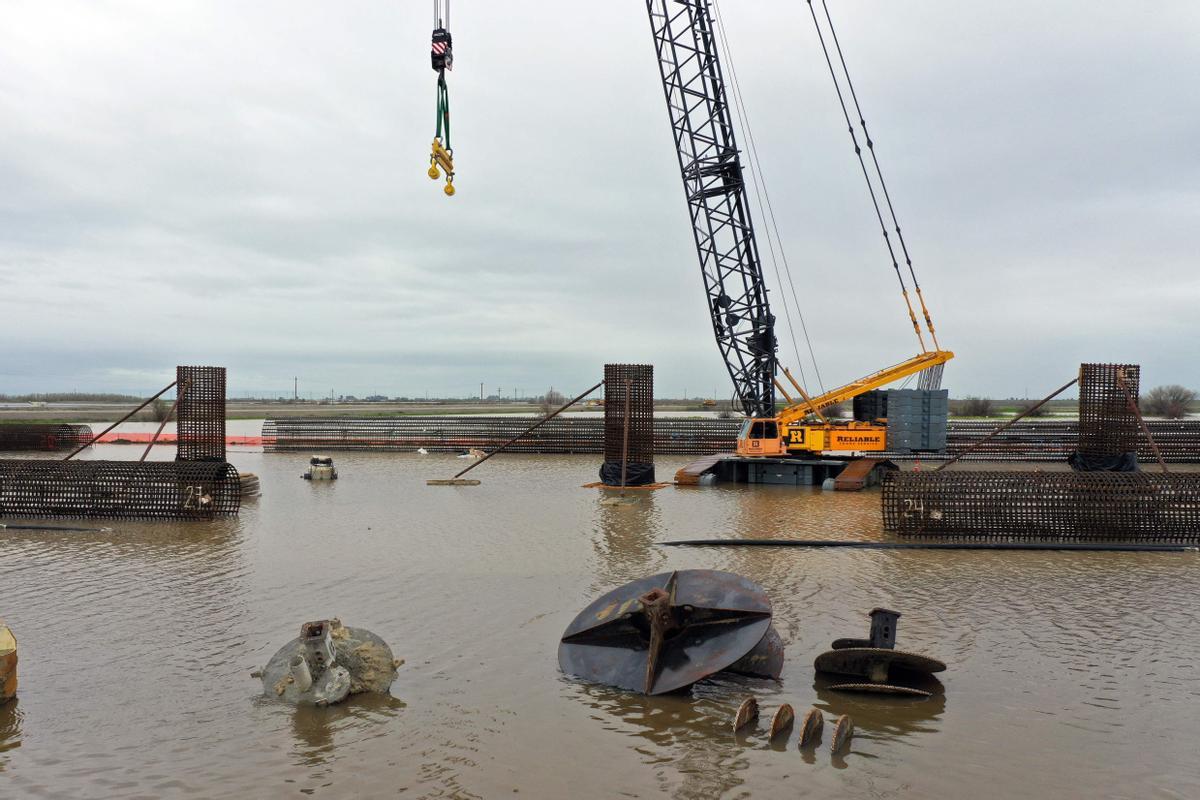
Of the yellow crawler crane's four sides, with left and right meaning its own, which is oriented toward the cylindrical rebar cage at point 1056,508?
left

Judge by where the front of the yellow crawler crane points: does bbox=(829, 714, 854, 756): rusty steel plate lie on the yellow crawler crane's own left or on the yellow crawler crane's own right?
on the yellow crawler crane's own left

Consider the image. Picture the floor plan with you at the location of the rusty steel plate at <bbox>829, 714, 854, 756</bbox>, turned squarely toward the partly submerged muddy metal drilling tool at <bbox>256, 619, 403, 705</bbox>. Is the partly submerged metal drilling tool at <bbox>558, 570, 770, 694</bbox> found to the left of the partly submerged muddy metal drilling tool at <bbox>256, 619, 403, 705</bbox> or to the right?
right

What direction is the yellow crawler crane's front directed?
to the viewer's left

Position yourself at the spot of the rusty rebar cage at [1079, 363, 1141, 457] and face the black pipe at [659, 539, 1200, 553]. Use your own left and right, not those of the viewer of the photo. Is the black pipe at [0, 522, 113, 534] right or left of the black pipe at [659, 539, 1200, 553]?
right
